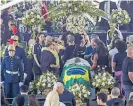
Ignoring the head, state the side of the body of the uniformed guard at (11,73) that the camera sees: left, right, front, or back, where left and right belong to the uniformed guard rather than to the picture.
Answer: front

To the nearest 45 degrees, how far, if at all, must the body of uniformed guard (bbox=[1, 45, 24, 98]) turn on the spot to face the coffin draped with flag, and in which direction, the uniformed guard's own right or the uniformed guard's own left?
approximately 90° to the uniformed guard's own left

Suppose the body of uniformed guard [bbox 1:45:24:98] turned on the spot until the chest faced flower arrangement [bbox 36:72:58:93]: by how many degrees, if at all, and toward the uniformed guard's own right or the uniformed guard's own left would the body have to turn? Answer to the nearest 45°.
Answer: approximately 90° to the uniformed guard's own left

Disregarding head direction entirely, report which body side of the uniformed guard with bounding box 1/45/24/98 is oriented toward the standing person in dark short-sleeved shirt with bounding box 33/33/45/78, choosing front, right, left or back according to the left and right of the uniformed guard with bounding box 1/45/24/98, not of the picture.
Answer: left

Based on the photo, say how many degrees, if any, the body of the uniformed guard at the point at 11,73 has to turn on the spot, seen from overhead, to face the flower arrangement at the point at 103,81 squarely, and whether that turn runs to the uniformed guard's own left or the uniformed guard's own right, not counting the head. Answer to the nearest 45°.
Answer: approximately 90° to the uniformed guard's own left
